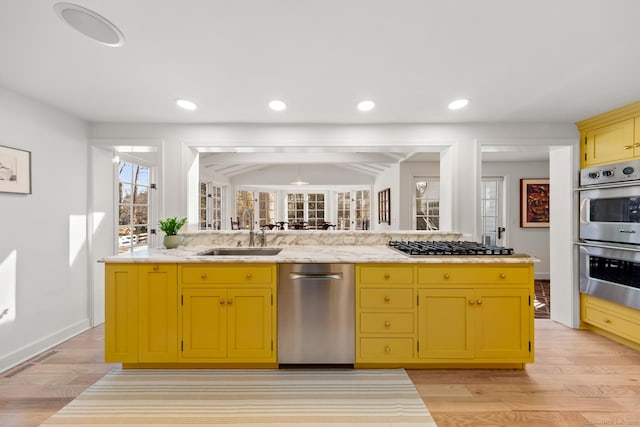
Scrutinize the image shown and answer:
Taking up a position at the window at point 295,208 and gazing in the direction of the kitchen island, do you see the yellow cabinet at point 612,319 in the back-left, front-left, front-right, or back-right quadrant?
front-left

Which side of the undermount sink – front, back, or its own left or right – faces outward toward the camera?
front

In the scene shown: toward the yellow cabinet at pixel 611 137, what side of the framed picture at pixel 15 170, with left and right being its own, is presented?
front

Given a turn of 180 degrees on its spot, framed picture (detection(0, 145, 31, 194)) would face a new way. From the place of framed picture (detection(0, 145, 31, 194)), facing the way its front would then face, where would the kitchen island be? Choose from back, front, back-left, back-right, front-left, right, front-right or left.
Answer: back

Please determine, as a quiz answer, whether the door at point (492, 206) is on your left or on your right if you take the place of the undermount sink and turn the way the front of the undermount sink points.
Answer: on your left

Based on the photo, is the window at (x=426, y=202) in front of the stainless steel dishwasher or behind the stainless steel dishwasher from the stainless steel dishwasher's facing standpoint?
behind

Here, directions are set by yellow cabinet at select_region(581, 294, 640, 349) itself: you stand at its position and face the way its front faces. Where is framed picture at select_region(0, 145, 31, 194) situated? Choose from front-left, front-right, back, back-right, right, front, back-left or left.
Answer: front

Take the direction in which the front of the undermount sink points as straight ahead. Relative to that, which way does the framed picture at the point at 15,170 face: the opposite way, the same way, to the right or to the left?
to the left

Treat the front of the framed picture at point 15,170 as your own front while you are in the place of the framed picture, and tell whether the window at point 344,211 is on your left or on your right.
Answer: on your left

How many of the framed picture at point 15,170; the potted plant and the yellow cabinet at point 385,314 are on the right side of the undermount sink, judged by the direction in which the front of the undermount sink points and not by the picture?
2

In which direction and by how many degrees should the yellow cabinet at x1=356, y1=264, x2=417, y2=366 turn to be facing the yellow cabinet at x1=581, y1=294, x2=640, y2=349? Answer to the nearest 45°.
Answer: approximately 135° to its left

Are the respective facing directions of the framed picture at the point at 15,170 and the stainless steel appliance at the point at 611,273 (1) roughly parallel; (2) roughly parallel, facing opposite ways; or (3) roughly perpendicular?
roughly parallel, facing opposite ways

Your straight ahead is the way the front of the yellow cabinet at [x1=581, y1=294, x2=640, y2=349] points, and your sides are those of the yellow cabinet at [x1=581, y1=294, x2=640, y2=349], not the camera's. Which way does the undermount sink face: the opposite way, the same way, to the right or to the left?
to the left

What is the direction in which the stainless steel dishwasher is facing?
toward the camera

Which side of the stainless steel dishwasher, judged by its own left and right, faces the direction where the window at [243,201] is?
back

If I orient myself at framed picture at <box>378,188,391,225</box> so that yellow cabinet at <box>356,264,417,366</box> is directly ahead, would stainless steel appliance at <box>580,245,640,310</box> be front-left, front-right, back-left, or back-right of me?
front-left
